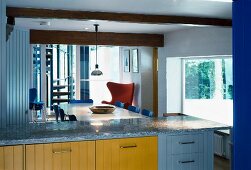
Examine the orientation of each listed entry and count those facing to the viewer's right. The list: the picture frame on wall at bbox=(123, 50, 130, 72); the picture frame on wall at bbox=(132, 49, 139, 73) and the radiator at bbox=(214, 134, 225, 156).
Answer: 0

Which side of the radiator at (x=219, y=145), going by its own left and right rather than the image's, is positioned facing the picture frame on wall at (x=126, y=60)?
right

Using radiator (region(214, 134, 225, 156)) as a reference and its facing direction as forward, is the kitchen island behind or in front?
in front

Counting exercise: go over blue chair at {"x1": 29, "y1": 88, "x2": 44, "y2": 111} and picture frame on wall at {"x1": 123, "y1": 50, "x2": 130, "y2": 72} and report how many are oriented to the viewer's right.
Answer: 1

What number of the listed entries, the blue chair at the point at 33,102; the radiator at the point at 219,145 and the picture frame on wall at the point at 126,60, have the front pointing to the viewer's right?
1

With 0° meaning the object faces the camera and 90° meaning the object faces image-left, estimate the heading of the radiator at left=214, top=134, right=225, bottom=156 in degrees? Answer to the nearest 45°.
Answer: approximately 45°

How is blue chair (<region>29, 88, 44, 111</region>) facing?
to the viewer's right

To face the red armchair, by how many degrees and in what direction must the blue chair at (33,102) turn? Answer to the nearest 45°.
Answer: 0° — it already faces it

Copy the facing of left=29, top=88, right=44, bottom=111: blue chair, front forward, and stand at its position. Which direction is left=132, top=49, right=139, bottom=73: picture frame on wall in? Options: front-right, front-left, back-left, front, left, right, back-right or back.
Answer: front

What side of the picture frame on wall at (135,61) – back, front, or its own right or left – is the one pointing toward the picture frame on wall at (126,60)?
right
